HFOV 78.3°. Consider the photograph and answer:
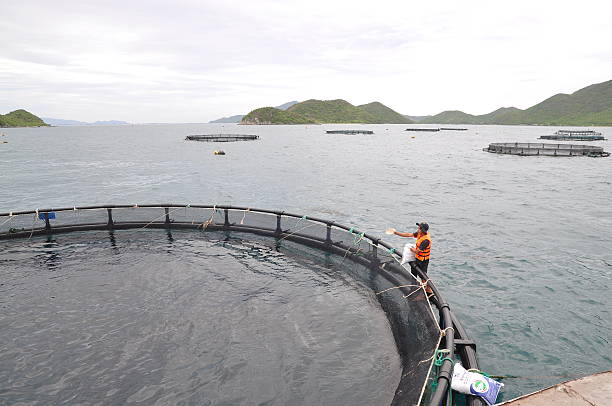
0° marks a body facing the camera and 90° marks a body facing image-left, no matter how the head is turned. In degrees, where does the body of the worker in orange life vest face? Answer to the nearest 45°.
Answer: approximately 90°

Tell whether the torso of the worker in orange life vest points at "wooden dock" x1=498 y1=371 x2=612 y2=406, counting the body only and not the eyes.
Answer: no
